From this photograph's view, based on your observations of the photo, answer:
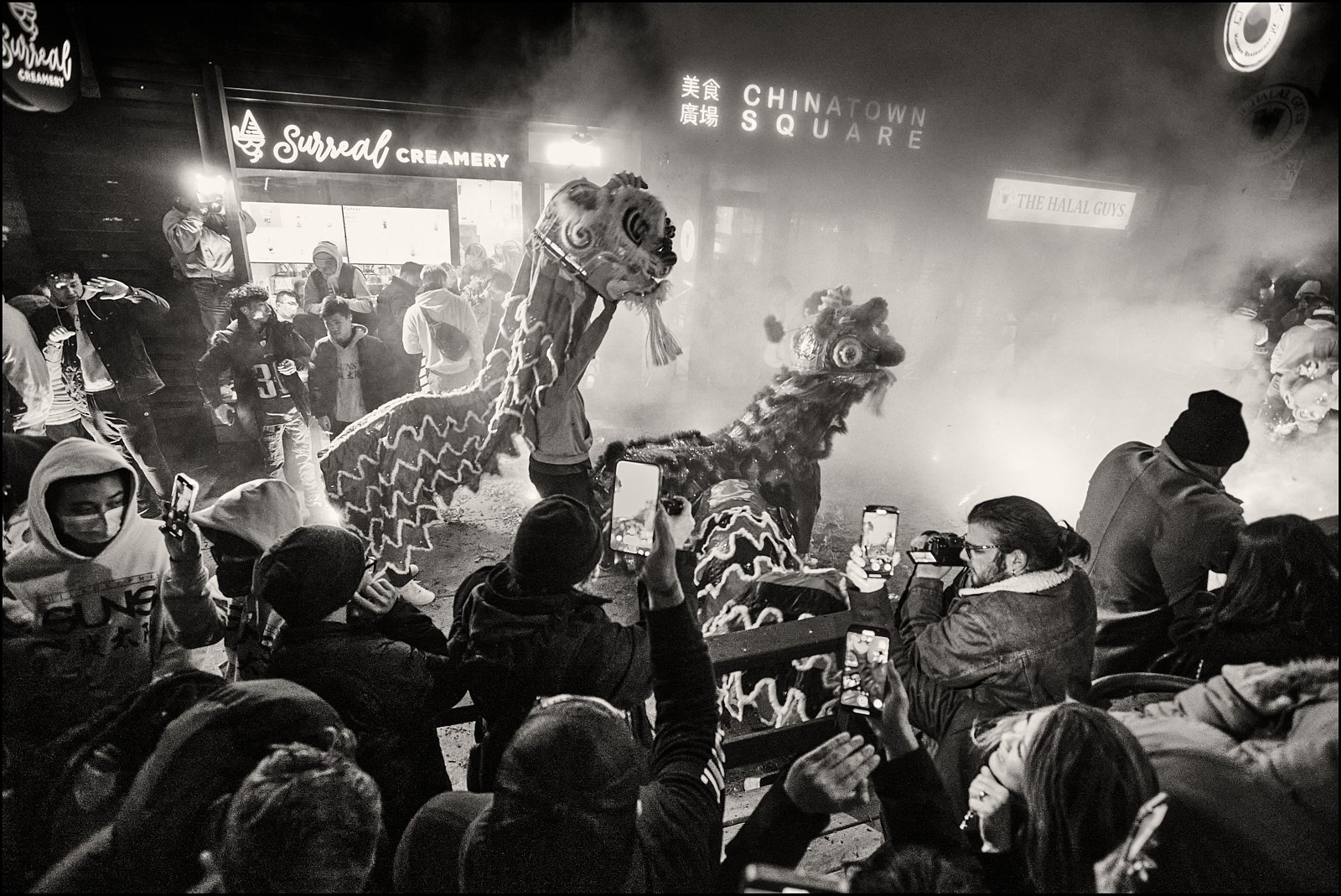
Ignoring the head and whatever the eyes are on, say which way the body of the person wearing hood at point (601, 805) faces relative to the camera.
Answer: away from the camera

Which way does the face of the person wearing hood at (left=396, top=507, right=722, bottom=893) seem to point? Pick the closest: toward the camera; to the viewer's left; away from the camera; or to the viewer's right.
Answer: away from the camera

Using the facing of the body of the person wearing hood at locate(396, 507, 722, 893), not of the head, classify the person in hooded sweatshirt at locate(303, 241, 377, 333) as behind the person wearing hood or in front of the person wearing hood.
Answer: in front

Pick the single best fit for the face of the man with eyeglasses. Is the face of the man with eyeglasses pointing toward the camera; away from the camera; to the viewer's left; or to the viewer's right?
to the viewer's left

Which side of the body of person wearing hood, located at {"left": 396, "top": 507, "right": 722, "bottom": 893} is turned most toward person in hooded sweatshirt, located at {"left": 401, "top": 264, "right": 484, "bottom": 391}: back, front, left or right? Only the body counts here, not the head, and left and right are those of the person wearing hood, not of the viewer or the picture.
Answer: front

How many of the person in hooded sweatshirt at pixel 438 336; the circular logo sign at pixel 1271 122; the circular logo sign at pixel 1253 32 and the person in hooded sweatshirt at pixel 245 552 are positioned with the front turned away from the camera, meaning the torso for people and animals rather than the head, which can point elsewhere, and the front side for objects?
1

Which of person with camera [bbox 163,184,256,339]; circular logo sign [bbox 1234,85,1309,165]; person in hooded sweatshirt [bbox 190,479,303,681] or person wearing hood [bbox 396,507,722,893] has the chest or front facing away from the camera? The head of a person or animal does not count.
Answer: the person wearing hood

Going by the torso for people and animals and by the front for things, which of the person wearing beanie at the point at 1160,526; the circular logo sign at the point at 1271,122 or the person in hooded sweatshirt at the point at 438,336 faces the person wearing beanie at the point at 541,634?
the circular logo sign

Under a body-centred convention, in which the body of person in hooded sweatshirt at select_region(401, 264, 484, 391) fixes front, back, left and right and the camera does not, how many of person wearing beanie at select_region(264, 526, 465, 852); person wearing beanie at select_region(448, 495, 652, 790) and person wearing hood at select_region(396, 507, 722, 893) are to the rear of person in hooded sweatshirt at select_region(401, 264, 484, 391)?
3

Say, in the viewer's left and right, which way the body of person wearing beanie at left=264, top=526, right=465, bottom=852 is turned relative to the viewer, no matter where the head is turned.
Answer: facing away from the viewer and to the right of the viewer
